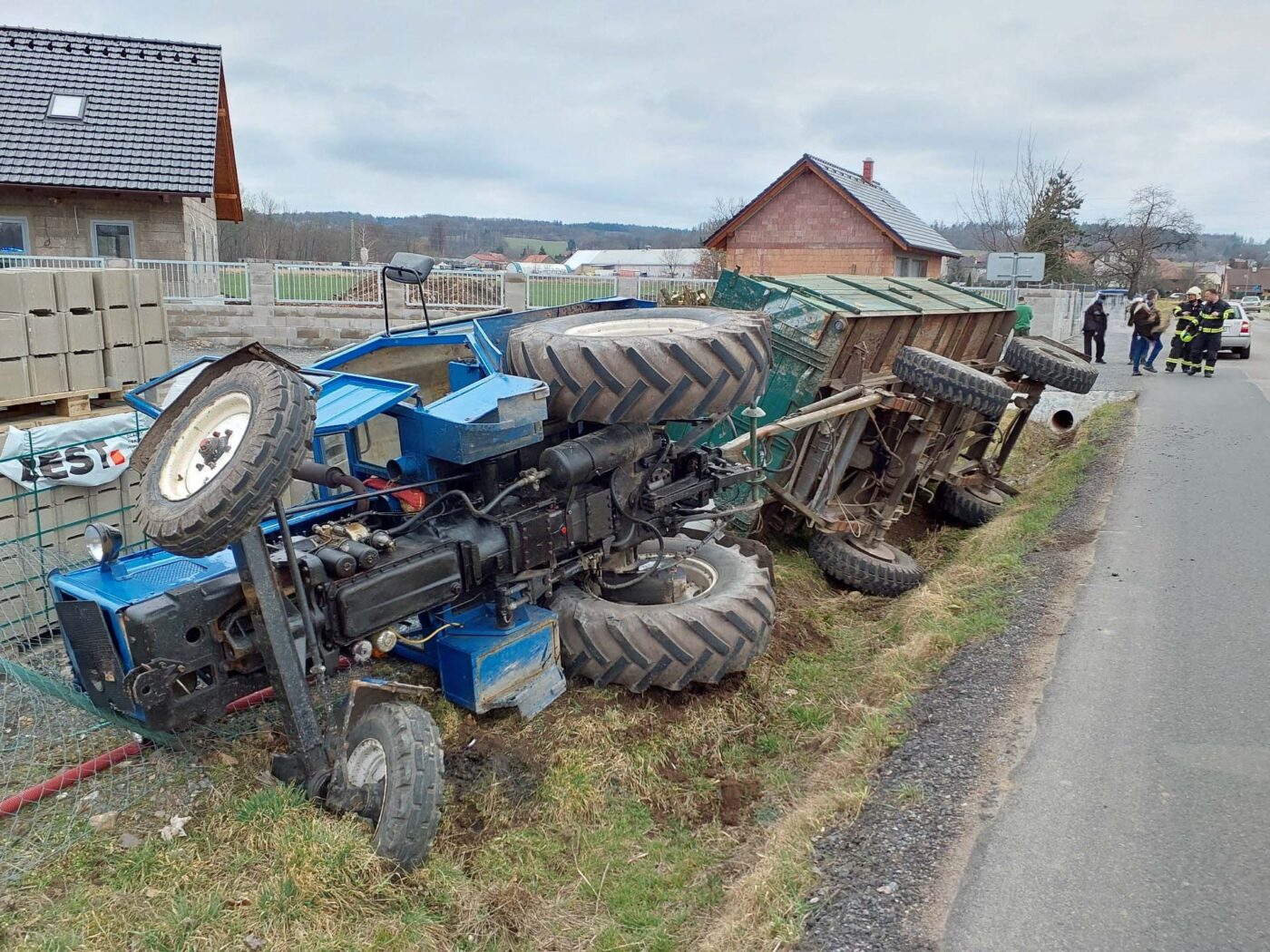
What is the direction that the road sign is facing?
away from the camera

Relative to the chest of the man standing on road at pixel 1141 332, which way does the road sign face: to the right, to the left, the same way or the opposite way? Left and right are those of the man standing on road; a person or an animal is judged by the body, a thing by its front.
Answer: to the left

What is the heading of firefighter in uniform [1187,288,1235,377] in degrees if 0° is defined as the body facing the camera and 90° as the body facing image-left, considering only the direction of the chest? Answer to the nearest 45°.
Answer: approximately 45°

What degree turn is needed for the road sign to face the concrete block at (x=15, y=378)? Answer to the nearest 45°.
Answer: approximately 180°

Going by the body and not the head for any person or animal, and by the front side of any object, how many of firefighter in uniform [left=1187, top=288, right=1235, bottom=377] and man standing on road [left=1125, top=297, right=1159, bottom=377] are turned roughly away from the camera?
0

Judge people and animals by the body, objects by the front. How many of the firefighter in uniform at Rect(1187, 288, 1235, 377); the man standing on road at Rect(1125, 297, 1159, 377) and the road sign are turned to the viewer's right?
1

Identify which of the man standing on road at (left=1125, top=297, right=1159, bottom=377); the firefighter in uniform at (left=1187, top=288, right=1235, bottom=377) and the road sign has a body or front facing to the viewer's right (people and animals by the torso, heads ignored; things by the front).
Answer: the man standing on road

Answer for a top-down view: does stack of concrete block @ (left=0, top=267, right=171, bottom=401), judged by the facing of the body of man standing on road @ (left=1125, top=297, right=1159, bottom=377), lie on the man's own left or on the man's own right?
on the man's own right

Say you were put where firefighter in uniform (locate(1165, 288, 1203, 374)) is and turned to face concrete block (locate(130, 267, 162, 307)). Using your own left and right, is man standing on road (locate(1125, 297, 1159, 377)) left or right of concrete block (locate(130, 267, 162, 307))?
right

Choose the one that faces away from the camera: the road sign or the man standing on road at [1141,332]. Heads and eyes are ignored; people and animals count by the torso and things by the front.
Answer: the road sign

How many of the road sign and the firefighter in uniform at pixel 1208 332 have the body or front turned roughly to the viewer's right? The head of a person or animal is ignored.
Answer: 0

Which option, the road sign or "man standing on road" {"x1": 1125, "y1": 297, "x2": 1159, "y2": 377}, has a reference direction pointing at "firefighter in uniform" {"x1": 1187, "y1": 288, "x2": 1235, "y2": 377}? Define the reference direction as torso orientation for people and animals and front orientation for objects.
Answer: the man standing on road

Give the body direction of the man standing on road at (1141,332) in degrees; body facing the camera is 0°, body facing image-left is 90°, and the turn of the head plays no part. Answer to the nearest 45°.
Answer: approximately 270°
